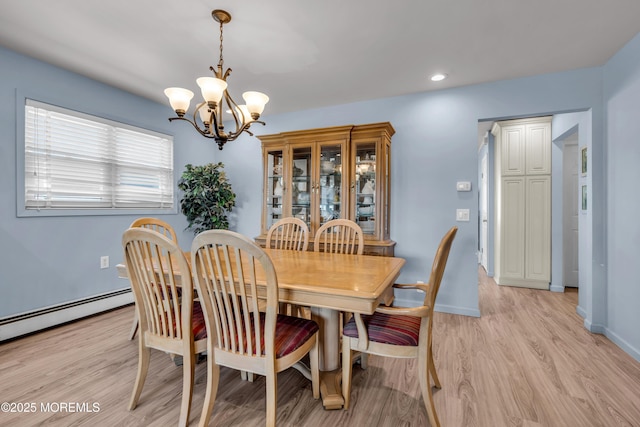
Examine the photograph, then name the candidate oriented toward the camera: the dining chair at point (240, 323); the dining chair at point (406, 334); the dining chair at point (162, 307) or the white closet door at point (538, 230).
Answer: the white closet door

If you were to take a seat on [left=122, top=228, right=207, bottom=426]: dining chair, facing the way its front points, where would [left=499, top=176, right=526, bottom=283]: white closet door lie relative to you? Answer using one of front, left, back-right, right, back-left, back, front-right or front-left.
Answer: front-right

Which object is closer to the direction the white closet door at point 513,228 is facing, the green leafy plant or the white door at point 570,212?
the green leafy plant

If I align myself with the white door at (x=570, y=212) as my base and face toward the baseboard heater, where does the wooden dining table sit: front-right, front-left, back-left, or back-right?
front-left

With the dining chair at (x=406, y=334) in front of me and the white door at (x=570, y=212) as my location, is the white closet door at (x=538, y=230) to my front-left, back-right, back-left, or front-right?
front-right

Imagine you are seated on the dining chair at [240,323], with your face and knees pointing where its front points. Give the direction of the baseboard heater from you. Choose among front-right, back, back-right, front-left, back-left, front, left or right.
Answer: left

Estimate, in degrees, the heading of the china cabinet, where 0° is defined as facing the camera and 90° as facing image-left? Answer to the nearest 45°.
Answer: approximately 45°

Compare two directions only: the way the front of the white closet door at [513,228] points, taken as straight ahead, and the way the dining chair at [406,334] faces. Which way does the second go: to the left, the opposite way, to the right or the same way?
to the right

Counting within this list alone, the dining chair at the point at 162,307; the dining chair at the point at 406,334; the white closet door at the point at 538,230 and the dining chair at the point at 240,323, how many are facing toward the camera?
1

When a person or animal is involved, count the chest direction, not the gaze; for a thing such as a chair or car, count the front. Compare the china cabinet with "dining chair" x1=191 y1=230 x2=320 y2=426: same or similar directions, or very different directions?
very different directions

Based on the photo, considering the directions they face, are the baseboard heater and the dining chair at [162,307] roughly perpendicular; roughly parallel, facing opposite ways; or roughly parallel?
roughly perpendicular

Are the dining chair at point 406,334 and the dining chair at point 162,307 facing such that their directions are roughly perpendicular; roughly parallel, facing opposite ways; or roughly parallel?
roughly perpendicular

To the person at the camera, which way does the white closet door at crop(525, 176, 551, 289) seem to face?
facing the viewer

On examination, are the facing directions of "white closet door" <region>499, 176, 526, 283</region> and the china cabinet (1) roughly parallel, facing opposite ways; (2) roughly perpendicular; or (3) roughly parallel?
roughly parallel

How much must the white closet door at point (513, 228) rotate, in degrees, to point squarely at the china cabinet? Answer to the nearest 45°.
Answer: approximately 45° to its right

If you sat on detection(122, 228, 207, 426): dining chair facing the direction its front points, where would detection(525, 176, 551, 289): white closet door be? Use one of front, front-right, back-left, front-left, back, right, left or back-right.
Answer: front-right

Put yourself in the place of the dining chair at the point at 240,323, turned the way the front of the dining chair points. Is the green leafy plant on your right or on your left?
on your left

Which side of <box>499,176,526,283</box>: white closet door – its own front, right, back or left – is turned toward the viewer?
front
